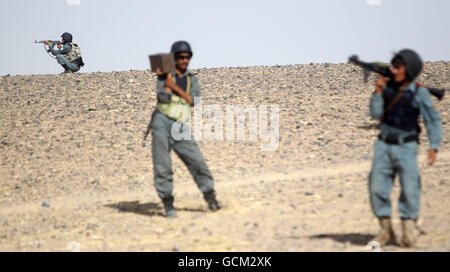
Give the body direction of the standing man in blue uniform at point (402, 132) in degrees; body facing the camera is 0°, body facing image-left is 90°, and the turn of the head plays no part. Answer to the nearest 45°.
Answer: approximately 45°

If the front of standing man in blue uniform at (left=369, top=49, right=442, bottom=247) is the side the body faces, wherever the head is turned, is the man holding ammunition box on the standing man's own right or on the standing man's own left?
on the standing man's own right
